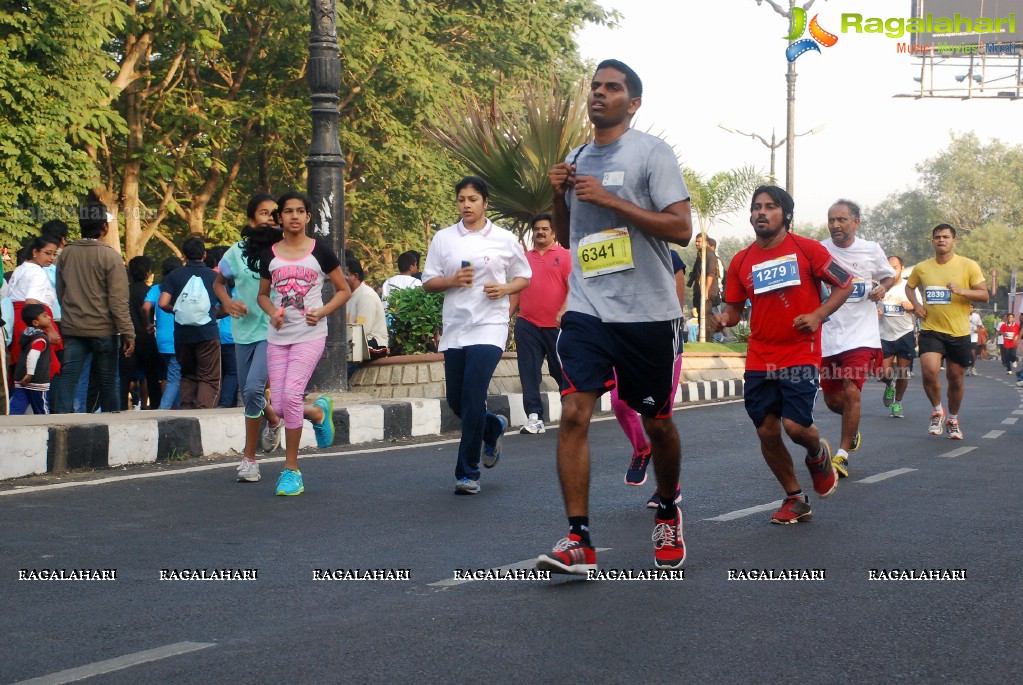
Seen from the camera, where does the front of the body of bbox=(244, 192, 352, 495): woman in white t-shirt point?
toward the camera

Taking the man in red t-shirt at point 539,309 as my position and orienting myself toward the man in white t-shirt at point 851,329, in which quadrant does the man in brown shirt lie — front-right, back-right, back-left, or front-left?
back-right

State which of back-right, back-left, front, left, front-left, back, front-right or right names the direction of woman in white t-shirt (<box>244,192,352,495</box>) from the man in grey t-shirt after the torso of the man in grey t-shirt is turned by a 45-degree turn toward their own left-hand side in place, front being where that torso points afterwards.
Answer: back-right

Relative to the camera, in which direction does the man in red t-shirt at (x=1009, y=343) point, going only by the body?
toward the camera

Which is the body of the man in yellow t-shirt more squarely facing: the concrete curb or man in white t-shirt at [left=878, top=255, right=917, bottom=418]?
the concrete curb

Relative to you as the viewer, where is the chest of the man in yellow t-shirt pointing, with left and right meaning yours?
facing the viewer

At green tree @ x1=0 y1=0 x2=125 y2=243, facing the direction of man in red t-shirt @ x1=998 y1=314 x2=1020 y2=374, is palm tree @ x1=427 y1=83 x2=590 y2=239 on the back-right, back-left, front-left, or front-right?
front-right

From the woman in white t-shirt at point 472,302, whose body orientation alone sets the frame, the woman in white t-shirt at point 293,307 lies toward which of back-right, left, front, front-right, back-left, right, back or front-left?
right

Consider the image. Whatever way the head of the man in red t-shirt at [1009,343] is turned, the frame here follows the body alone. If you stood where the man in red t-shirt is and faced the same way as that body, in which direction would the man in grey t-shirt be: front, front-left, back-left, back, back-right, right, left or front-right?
front

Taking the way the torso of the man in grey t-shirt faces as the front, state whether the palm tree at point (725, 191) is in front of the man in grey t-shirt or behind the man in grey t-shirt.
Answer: behind

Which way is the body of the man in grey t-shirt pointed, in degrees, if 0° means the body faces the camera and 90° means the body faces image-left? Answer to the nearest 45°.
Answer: approximately 45°
